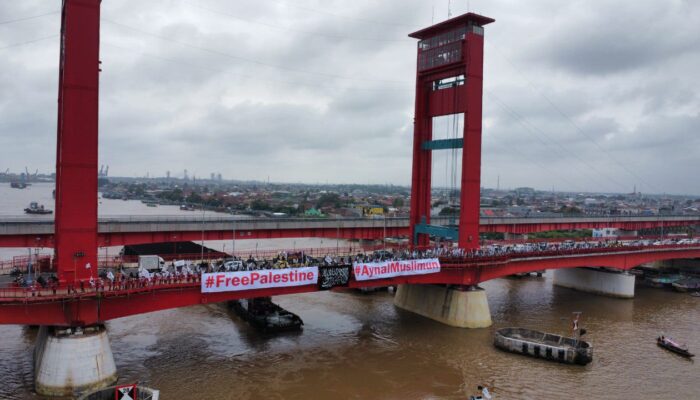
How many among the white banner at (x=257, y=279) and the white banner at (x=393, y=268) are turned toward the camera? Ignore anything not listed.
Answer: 2

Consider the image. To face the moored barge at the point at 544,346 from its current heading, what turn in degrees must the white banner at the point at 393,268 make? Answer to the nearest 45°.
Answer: approximately 90° to its left

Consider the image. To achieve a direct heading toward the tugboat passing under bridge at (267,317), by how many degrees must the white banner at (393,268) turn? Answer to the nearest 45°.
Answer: approximately 90° to its right

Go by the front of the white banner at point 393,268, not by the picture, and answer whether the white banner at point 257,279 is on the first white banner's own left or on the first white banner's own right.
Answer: on the first white banner's own right

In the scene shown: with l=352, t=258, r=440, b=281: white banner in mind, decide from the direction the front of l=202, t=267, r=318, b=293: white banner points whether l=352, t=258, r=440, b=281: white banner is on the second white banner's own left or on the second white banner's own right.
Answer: on the second white banner's own left

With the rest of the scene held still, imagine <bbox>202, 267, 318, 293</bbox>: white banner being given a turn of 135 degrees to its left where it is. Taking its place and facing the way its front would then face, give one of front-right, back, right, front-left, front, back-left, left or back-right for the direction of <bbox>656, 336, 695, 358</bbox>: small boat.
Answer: front-right

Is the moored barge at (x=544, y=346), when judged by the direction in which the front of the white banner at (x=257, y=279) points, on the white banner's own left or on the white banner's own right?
on the white banner's own left

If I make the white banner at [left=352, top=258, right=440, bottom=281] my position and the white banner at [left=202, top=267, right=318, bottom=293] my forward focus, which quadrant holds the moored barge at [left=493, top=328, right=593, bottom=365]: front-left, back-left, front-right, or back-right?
back-left

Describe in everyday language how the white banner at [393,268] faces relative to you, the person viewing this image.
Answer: facing the viewer

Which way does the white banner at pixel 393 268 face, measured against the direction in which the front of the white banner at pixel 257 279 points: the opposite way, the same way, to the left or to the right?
the same way

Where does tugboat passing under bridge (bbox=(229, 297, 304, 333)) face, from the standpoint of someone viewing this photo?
facing the viewer and to the right of the viewer

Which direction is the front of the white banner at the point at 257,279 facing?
toward the camera
